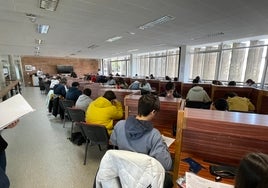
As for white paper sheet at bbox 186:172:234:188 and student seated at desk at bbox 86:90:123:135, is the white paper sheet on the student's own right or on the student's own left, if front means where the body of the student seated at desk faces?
on the student's own right

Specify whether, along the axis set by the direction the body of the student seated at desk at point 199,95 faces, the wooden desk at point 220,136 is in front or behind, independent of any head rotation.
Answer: behind

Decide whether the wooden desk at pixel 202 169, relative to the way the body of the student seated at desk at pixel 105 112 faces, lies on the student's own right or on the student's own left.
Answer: on the student's own right

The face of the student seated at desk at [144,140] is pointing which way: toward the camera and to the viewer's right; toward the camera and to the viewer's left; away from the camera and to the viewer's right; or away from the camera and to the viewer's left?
away from the camera and to the viewer's right

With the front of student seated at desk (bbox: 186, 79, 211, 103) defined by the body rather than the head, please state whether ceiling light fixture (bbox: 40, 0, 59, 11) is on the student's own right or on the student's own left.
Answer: on the student's own left

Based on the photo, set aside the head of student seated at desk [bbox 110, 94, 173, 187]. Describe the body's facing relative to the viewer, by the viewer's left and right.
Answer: facing away from the viewer and to the right of the viewer

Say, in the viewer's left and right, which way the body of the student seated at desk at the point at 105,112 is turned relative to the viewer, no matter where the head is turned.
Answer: facing away from the viewer and to the right of the viewer

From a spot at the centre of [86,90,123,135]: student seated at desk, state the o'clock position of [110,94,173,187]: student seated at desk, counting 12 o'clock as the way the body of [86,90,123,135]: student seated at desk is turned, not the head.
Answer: [110,94,173,187]: student seated at desk is roughly at 4 o'clock from [86,90,123,135]: student seated at desk.

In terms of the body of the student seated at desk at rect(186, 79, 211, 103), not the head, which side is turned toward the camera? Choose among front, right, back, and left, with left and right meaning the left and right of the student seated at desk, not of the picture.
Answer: back
